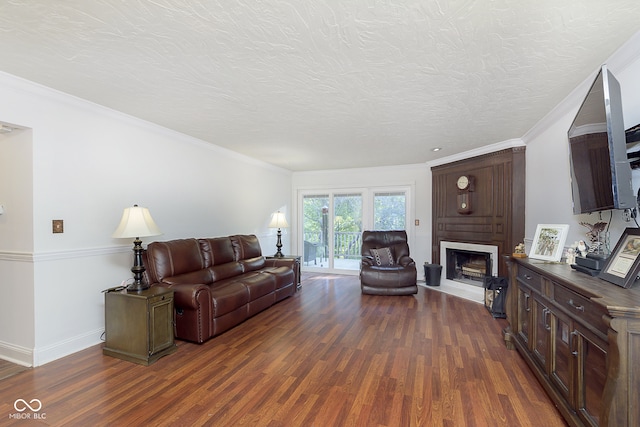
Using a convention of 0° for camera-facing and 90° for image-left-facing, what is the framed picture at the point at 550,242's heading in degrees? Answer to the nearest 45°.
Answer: approximately 45°

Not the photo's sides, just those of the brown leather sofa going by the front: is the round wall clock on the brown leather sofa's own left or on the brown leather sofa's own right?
on the brown leather sofa's own left

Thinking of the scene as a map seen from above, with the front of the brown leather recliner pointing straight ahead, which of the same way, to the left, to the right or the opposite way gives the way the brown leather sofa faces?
to the left

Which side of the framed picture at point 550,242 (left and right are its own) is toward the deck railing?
right

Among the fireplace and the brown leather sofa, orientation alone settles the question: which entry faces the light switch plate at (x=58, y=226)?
the fireplace

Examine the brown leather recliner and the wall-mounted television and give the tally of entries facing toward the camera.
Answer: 1

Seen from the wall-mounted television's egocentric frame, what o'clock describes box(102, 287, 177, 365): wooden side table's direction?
The wooden side table is roughly at 11 o'clock from the wall-mounted television.

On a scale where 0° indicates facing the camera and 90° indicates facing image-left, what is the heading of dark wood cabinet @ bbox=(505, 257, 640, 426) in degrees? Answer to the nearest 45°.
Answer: approximately 45°

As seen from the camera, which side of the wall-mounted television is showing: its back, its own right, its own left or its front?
left

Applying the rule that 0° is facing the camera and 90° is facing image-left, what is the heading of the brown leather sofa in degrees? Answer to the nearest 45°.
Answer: approximately 315°
